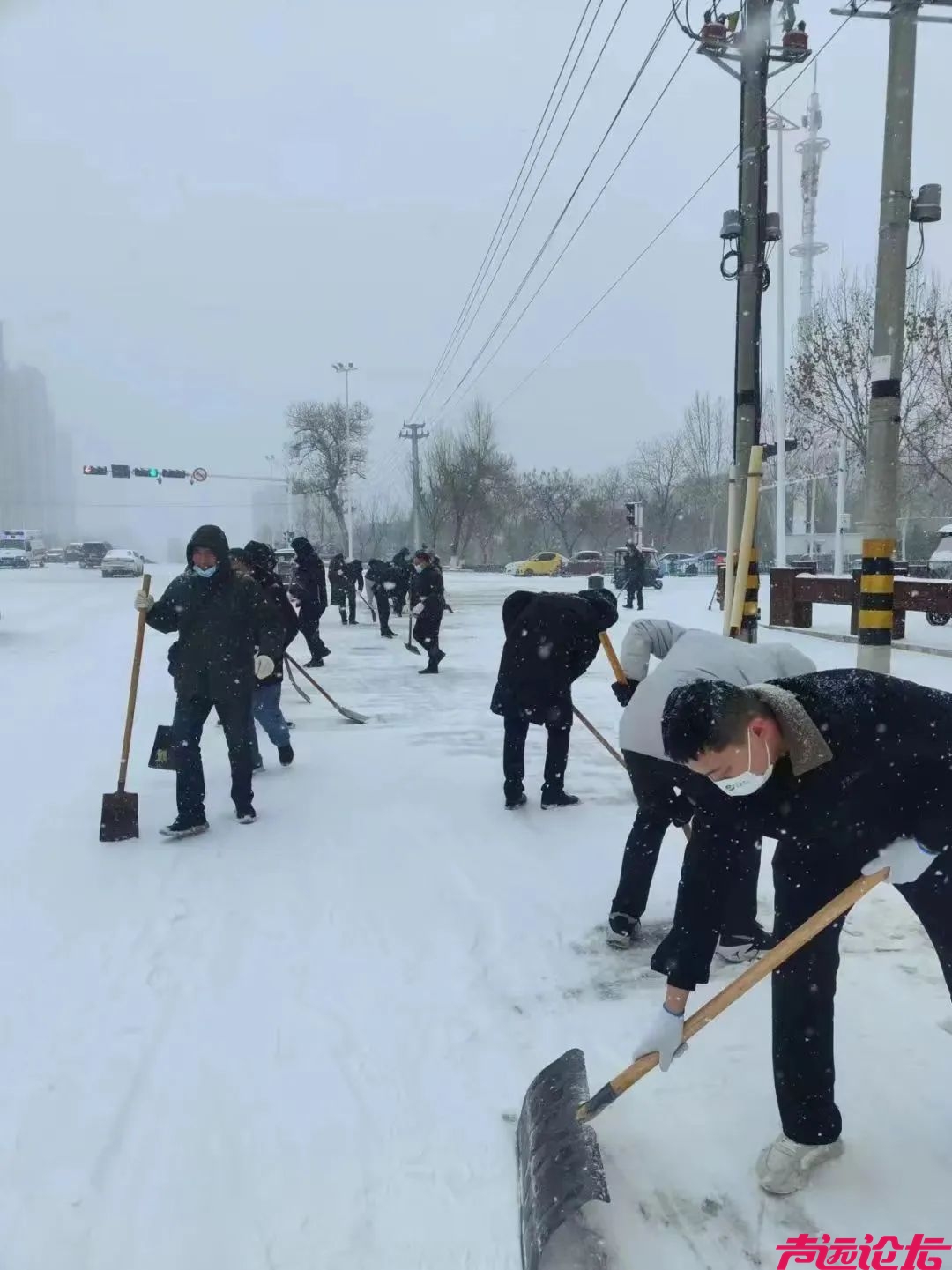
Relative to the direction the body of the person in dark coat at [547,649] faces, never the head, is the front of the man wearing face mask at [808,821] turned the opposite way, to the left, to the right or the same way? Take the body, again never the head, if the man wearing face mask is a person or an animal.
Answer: the opposite way

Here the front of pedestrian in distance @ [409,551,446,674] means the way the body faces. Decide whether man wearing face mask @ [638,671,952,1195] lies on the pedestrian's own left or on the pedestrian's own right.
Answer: on the pedestrian's own left

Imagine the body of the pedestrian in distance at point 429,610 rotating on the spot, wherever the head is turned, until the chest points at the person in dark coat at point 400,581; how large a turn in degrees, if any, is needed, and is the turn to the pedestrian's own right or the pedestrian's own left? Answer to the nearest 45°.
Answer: approximately 135° to the pedestrian's own right

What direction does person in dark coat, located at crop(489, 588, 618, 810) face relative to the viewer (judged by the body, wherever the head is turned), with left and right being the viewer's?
facing away from the viewer and to the right of the viewer

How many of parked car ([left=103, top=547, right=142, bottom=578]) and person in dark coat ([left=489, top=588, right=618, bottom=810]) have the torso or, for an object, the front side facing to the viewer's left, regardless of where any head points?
0

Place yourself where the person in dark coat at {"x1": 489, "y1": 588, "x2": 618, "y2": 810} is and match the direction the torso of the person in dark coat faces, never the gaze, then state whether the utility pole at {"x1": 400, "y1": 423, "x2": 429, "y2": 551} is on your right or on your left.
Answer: on your left

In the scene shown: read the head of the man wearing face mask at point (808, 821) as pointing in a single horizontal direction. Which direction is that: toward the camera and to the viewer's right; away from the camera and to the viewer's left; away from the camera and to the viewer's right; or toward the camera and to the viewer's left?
toward the camera and to the viewer's left

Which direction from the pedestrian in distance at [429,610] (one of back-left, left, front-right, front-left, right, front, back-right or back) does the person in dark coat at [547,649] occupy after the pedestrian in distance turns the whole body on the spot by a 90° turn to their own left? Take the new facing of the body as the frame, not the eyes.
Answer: front-right

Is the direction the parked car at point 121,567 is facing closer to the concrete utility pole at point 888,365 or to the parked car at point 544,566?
the concrete utility pole

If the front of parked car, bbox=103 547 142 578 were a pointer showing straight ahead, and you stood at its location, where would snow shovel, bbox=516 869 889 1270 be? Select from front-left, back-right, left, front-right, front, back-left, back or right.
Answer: front

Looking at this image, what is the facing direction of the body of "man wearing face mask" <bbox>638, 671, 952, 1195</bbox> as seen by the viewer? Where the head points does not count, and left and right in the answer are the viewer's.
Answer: facing the viewer and to the left of the viewer

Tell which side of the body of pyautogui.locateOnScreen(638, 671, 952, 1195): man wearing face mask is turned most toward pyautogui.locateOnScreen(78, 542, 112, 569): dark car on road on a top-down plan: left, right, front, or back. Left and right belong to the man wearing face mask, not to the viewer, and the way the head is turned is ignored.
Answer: right

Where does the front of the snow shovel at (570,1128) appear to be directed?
to the viewer's left
